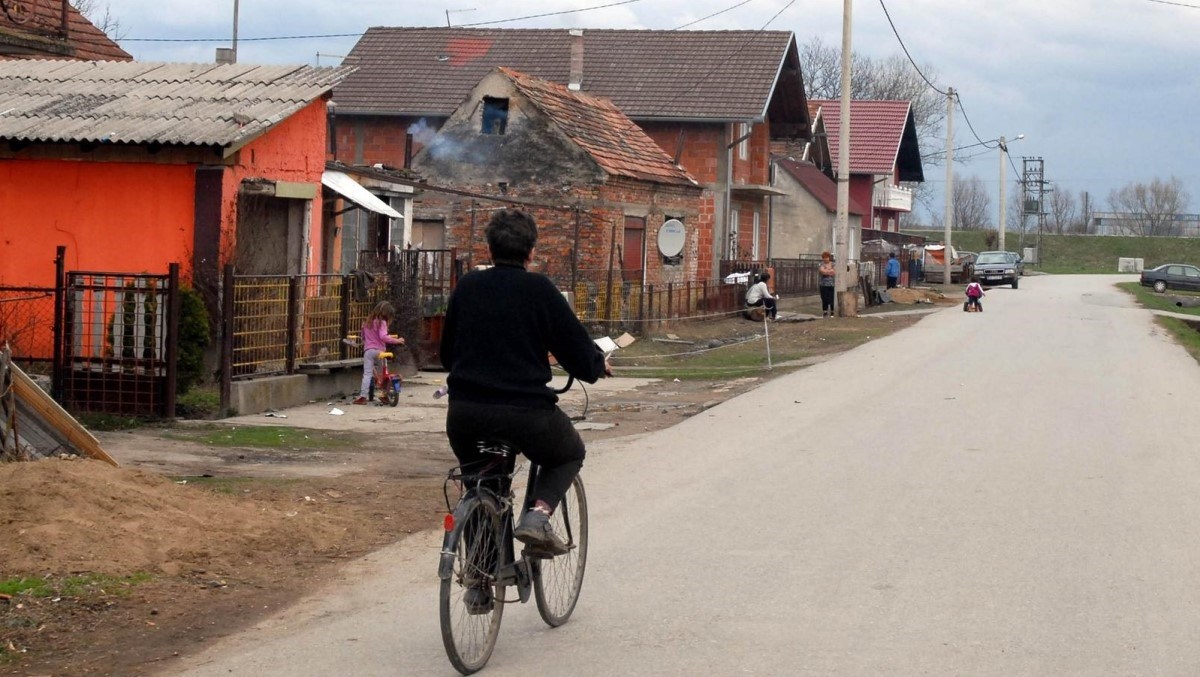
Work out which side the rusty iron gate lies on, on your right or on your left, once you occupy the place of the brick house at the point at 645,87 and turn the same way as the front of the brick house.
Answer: on your right

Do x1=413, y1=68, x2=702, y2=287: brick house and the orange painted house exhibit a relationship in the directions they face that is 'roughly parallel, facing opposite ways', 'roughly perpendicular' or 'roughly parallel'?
roughly parallel

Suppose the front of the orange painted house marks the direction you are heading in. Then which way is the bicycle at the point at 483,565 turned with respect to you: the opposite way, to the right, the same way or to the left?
to the left

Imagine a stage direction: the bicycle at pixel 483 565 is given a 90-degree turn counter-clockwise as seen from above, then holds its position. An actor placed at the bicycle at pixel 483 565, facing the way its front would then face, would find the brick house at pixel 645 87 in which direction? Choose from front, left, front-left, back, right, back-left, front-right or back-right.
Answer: front-right

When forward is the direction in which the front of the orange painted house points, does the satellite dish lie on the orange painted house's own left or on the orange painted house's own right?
on the orange painted house's own left

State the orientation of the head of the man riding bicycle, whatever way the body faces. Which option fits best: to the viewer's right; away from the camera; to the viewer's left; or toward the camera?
away from the camera

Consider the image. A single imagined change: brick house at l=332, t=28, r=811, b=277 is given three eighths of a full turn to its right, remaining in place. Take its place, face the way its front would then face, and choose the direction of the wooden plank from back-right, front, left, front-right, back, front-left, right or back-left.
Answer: front-left

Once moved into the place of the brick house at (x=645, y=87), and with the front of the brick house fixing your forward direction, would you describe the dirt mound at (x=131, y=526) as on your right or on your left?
on your right

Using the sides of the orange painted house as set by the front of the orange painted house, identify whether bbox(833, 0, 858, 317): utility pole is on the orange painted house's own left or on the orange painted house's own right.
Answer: on the orange painted house's own left

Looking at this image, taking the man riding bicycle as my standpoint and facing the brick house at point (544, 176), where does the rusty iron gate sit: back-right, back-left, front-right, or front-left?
front-left

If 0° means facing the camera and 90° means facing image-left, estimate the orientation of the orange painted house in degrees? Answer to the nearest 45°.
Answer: approximately 315°

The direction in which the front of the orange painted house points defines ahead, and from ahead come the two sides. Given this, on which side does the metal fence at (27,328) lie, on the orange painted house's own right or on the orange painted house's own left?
on the orange painted house's own right

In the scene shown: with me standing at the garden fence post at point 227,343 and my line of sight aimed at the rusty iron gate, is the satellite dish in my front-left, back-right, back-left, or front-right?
back-right

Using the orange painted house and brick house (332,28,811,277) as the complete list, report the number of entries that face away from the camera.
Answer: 0

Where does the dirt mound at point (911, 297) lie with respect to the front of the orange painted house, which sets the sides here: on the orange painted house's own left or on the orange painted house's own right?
on the orange painted house's own left

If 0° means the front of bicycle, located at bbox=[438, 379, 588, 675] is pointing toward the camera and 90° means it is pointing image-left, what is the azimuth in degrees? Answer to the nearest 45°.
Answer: approximately 225°

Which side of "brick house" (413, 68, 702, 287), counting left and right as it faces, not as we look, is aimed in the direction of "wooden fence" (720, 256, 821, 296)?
left

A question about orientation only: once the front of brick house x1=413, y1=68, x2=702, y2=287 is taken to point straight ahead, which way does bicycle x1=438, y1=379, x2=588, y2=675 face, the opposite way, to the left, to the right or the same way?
to the left

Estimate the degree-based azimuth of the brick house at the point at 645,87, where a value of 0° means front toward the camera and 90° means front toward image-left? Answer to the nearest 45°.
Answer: approximately 270°
